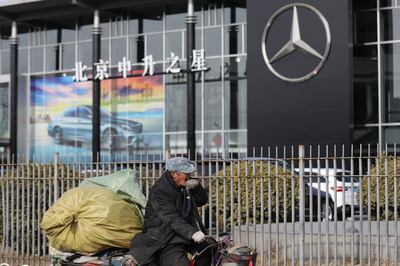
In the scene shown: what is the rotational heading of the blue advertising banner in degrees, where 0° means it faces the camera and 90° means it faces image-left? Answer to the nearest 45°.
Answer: approximately 0°
